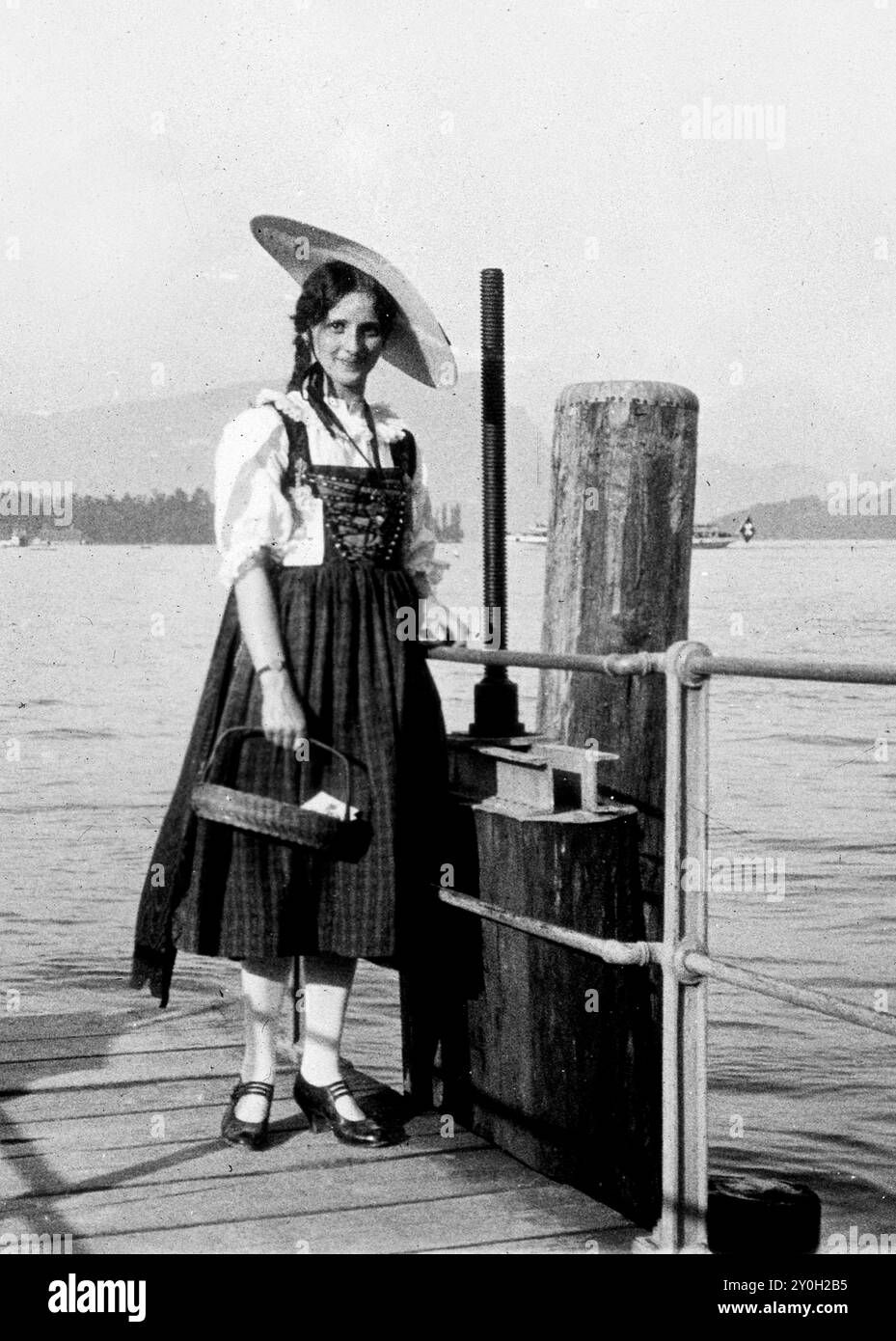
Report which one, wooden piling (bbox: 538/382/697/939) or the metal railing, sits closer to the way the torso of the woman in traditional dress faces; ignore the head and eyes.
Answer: the metal railing

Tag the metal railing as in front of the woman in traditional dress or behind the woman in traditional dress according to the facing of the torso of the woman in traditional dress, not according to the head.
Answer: in front

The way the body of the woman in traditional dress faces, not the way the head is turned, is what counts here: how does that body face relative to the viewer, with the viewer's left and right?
facing the viewer and to the right of the viewer

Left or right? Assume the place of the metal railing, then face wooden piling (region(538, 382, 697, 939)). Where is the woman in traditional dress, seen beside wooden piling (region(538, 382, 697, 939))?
left

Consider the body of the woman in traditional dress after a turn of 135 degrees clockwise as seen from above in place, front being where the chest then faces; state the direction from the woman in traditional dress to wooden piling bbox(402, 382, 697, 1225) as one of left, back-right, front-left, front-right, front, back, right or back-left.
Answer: back

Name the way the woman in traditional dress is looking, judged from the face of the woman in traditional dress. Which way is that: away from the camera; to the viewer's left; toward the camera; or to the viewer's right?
toward the camera

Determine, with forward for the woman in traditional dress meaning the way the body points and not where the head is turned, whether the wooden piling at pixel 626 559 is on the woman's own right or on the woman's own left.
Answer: on the woman's own left
